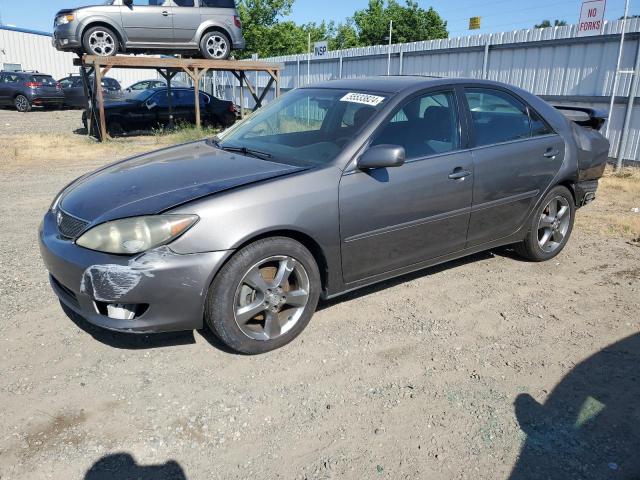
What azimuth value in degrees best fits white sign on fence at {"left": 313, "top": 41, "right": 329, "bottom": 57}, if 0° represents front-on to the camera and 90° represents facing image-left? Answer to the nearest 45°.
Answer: approximately 0°

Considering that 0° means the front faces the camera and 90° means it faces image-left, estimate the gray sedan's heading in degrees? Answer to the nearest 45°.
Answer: approximately 45°

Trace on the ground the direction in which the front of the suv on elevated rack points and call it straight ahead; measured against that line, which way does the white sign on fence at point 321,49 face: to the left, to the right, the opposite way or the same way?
to the left

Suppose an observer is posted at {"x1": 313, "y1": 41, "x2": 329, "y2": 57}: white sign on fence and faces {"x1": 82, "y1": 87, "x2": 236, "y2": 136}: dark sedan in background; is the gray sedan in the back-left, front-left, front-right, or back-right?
front-left

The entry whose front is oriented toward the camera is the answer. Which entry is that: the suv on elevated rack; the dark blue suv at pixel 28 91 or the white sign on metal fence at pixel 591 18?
the white sign on metal fence

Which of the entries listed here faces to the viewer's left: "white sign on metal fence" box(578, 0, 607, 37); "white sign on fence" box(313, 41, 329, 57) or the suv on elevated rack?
the suv on elevated rack

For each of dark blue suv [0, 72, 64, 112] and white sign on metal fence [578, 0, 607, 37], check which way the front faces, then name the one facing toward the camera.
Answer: the white sign on metal fence

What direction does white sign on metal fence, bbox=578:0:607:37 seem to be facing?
toward the camera

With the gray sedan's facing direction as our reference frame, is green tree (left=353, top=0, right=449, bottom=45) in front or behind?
behind

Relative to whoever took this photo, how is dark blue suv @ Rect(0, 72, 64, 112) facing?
facing away from the viewer and to the left of the viewer

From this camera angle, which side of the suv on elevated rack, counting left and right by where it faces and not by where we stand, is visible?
left

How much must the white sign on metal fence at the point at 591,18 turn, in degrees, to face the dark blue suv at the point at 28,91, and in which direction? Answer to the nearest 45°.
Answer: approximately 90° to its right

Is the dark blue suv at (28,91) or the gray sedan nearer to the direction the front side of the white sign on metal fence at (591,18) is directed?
the gray sedan
